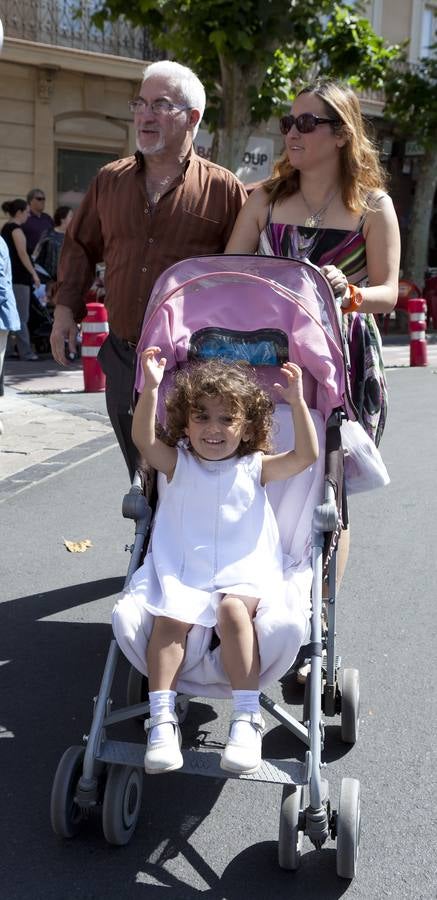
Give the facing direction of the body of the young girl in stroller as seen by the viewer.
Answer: toward the camera

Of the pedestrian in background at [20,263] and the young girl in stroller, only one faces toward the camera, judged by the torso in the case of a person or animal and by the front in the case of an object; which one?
the young girl in stroller

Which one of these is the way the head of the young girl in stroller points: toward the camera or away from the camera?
toward the camera

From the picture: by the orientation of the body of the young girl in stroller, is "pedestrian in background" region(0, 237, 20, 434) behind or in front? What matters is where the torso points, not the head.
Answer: behind

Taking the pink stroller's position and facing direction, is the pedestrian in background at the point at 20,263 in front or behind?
behind

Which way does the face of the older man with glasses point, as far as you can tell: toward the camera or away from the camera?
toward the camera

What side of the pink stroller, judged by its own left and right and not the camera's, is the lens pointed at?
front
